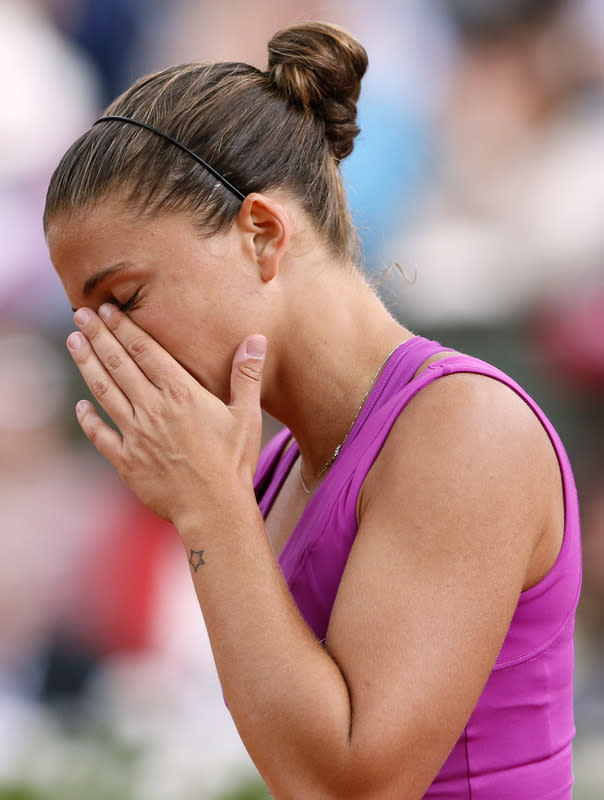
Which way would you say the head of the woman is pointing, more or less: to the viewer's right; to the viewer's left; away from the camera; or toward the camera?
to the viewer's left

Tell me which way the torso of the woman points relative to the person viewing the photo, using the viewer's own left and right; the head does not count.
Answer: facing to the left of the viewer
